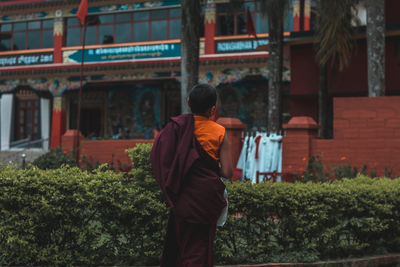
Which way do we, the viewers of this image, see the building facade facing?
facing the viewer

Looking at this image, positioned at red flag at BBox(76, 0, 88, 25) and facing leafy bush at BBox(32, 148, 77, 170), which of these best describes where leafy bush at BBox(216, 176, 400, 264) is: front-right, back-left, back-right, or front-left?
front-left

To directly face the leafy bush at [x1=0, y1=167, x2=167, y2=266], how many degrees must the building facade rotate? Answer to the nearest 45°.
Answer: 0° — it already faces it

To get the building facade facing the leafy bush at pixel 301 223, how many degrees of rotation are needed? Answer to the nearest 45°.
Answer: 0° — it already faces it

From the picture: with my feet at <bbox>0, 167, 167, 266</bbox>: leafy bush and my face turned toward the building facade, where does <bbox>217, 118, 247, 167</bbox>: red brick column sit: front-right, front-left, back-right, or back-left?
front-right

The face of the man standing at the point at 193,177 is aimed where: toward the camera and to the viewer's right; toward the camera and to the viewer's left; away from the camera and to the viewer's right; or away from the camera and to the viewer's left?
away from the camera and to the viewer's right

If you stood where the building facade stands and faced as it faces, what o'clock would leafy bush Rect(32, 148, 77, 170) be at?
The leafy bush is roughly at 12 o'clock from the building facade.

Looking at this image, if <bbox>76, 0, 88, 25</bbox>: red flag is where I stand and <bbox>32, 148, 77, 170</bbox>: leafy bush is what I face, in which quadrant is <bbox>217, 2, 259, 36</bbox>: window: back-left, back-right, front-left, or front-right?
back-left

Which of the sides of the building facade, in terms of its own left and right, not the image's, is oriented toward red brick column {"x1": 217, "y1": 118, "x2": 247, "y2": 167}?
front

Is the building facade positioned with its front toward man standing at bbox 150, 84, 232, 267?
yes
